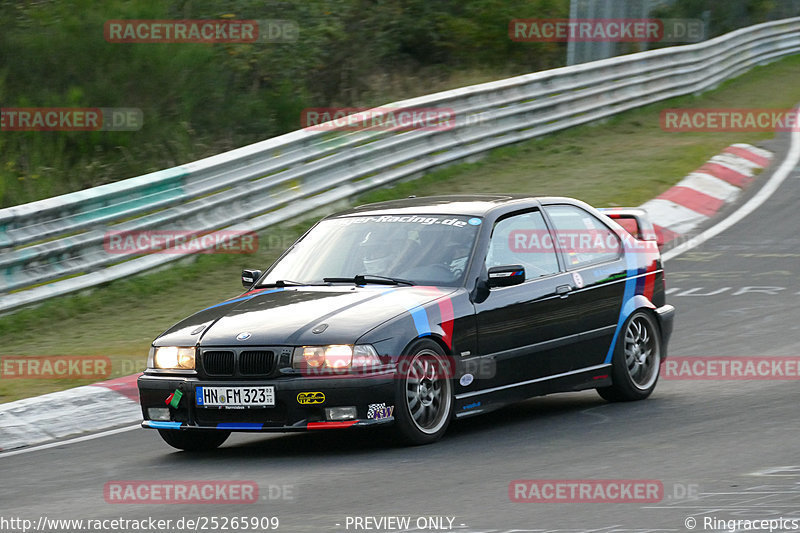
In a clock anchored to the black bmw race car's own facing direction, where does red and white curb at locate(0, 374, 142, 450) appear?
The red and white curb is roughly at 2 o'clock from the black bmw race car.

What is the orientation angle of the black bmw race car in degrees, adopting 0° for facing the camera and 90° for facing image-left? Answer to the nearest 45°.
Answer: approximately 45°

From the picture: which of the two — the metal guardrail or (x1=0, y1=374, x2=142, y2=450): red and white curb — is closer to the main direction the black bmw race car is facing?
the red and white curb

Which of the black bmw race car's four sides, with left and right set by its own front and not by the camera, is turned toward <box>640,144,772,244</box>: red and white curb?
back

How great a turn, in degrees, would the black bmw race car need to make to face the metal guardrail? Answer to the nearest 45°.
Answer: approximately 135° to its right
